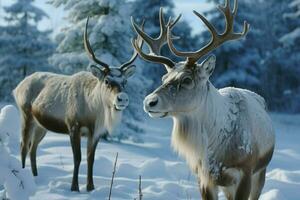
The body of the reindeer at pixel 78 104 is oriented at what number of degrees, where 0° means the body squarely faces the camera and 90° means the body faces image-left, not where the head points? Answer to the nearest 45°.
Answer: approximately 315°

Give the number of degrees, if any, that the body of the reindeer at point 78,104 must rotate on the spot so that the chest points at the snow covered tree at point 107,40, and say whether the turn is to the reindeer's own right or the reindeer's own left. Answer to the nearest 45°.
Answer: approximately 135° to the reindeer's own left

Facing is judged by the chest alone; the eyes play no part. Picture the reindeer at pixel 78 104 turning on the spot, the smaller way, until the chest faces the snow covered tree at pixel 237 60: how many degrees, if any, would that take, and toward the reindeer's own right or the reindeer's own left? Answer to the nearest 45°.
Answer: approximately 90° to the reindeer's own left

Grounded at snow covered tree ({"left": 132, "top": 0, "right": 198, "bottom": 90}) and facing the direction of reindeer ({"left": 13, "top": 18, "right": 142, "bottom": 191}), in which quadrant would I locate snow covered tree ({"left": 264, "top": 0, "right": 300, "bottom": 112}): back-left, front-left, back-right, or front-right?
back-left

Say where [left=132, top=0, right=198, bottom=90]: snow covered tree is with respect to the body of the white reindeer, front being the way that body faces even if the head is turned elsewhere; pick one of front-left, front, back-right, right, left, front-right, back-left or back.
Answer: back-right

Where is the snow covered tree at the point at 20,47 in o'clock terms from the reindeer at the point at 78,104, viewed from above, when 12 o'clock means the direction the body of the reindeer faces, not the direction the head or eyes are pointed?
The snow covered tree is roughly at 7 o'clock from the reindeer.

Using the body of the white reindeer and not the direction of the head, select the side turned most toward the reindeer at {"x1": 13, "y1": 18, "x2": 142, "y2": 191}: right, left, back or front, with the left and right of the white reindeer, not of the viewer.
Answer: right

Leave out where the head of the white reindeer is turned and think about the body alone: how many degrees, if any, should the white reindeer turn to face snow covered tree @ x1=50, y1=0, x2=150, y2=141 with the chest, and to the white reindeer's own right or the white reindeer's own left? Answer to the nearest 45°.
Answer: approximately 135° to the white reindeer's own right

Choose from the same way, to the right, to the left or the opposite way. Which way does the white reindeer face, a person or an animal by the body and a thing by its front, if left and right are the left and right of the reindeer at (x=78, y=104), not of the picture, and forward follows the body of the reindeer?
to the right
